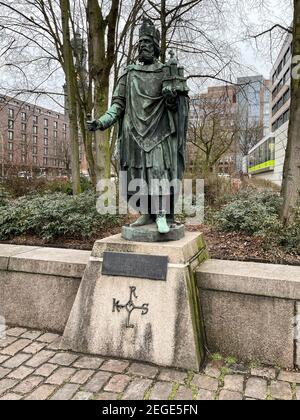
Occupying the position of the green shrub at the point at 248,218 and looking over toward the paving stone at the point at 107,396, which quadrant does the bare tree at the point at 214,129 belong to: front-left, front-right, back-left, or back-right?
back-right

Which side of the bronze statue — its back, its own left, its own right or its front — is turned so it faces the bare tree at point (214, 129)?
back

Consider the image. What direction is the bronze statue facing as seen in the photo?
toward the camera

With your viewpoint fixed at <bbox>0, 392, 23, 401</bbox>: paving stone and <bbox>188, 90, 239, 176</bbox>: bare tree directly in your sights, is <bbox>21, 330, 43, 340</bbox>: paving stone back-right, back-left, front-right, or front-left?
front-left

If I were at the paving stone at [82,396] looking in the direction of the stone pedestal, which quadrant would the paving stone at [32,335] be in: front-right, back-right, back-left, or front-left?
front-left
